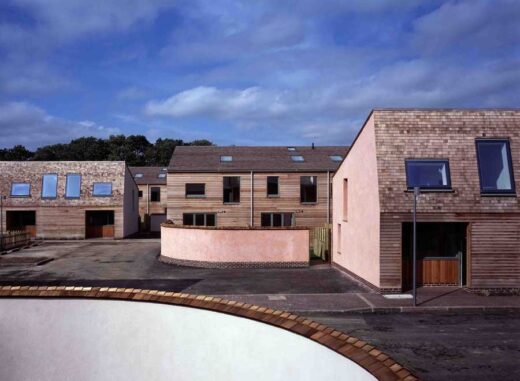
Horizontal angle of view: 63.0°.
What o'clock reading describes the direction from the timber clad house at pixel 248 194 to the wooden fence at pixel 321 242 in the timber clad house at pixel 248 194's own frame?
The wooden fence is roughly at 11 o'clock from the timber clad house.

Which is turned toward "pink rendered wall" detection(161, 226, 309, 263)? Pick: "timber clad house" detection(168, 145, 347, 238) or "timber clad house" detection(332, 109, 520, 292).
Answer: "timber clad house" detection(168, 145, 347, 238)

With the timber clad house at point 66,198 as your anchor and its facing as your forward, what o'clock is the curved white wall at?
The curved white wall is roughly at 12 o'clock from the timber clad house.

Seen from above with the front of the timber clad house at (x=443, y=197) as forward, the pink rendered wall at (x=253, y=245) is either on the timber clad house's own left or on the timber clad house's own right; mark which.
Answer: on the timber clad house's own right

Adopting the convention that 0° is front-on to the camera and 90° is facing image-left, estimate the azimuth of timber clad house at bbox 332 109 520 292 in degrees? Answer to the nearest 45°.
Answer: approximately 0°

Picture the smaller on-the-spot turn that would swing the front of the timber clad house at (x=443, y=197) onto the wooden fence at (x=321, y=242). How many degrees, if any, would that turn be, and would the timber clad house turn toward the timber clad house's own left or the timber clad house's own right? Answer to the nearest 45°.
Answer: approximately 135° to the timber clad house's own right

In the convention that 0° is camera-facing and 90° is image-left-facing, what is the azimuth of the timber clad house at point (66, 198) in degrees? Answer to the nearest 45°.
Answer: approximately 0°

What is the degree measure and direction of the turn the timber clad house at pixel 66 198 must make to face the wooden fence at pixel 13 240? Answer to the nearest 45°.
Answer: approximately 45° to its right

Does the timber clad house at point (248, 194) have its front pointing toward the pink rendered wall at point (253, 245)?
yes
